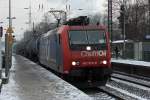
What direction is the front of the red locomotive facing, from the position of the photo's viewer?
facing the viewer and to the right of the viewer
